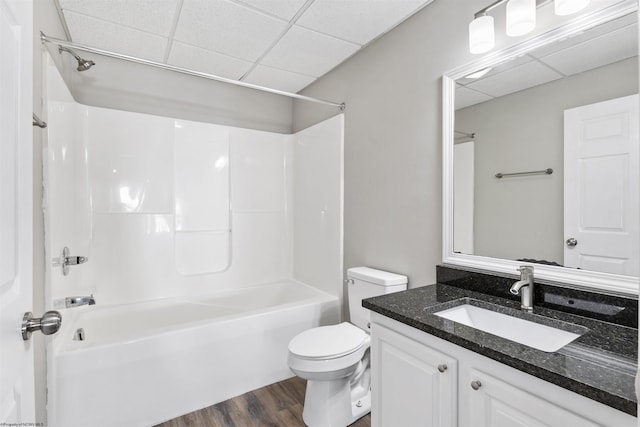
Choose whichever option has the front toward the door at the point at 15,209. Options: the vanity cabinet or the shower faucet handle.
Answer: the vanity cabinet

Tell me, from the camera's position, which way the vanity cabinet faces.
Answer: facing the viewer and to the left of the viewer

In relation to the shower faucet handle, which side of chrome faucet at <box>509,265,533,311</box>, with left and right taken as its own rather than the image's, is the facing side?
front

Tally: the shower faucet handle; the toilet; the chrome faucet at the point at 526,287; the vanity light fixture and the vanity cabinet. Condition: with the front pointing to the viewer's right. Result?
1

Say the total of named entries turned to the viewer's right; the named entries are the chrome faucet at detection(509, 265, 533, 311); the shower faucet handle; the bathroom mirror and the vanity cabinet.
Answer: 1

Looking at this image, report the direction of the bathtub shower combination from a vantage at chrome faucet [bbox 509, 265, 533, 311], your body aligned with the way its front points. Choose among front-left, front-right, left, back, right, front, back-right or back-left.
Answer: front-right

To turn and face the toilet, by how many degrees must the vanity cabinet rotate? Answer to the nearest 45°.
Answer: approximately 90° to its right

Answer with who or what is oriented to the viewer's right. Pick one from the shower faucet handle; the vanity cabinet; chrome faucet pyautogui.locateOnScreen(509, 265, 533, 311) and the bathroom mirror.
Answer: the shower faucet handle

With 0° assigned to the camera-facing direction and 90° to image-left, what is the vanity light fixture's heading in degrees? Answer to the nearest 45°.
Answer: approximately 45°

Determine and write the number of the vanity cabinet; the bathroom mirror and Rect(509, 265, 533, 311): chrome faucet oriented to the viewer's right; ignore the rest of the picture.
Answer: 0

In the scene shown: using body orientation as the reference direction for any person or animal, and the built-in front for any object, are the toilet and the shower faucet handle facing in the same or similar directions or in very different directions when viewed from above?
very different directions

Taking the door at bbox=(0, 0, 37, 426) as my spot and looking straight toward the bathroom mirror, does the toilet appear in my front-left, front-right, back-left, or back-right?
front-left

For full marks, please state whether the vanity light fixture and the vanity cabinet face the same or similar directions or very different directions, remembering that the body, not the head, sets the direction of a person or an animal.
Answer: same or similar directions

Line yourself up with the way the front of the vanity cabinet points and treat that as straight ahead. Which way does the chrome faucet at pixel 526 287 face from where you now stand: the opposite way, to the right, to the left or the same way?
the same way

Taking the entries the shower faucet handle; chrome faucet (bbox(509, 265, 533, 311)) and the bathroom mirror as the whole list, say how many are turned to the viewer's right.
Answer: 1

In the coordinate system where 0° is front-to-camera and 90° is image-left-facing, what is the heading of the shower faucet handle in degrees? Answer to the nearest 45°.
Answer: approximately 270°

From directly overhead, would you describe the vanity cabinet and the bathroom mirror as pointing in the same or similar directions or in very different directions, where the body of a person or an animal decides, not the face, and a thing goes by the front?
same or similar directions
